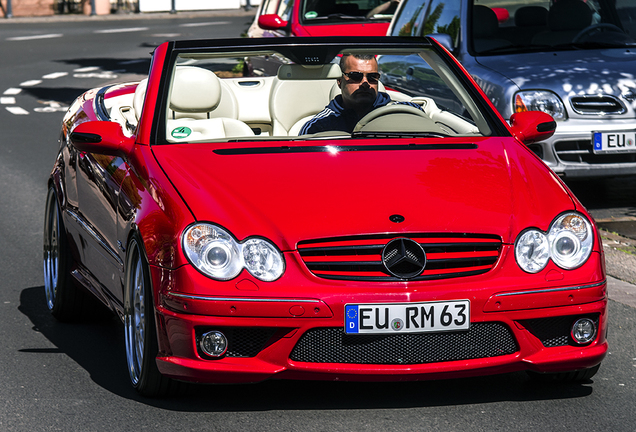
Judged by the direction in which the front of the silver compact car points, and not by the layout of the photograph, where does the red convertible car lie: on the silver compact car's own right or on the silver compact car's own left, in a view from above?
on the silver compact car's own right

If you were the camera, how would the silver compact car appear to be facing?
facing the viewer and to the right of the viewer
